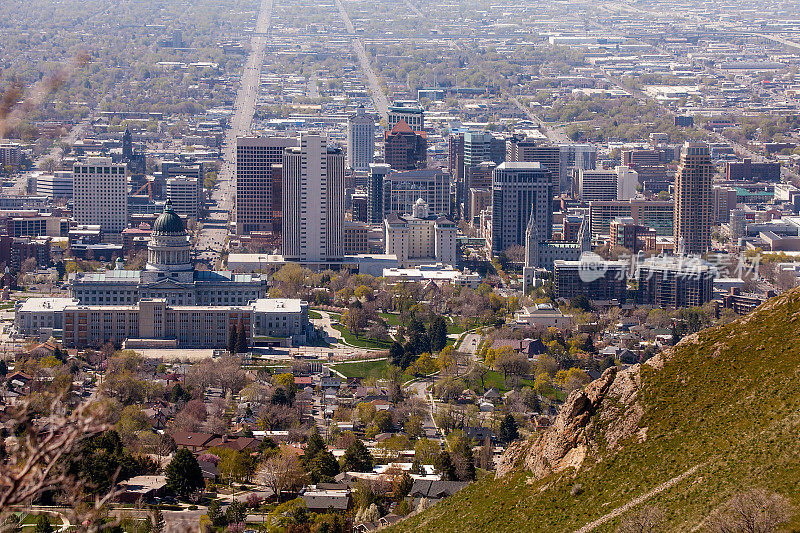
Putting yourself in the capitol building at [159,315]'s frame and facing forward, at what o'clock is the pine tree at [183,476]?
The pine tree is roughly at 6 o'clock from the capitol building.

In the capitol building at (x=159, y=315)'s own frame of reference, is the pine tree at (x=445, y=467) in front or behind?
behind

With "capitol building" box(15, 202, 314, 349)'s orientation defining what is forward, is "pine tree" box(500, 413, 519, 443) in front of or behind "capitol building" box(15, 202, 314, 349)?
behind

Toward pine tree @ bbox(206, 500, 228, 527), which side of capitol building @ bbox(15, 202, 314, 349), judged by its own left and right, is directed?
back

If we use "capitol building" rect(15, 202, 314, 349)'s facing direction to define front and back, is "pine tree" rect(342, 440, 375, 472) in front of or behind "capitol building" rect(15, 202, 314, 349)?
behind

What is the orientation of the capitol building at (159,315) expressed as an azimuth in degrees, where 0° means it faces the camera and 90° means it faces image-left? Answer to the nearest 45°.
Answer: approximately 180°

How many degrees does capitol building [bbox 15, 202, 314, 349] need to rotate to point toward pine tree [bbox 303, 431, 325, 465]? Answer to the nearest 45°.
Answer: approximately 180°

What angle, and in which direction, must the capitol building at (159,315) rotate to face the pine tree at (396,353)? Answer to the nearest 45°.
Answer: approximately 135° to its right

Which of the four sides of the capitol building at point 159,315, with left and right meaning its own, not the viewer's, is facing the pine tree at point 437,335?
right

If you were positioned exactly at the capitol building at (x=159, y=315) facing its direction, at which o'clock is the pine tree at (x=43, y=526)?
The pine tree is roughly at 6 o'clock from the capitol building.

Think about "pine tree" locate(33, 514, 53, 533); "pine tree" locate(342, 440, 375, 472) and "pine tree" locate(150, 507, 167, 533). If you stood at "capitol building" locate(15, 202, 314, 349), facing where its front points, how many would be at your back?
3

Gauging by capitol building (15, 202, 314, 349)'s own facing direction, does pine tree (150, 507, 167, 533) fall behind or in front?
behind
